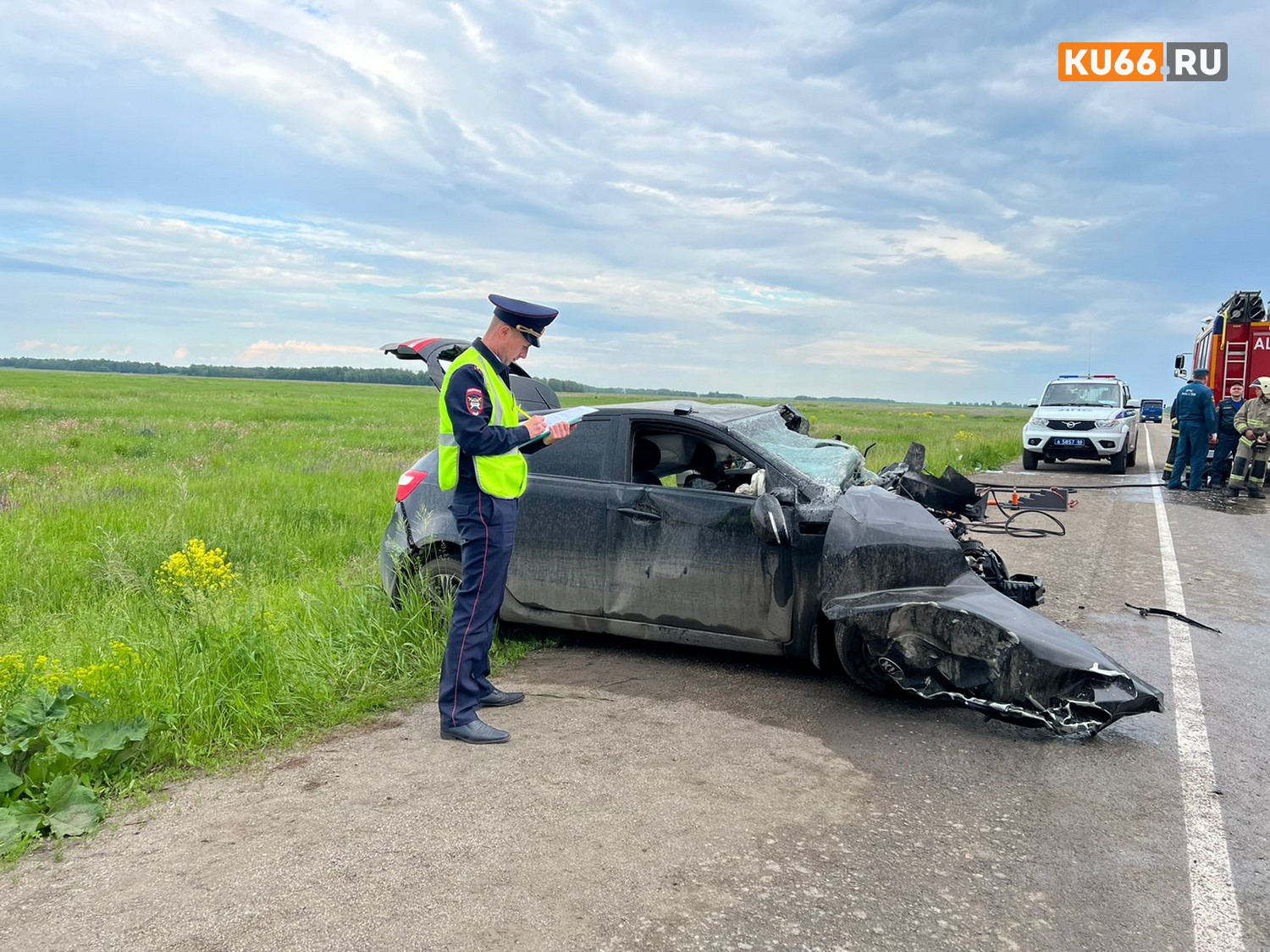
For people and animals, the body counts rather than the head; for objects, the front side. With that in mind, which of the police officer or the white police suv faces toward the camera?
the white police suv

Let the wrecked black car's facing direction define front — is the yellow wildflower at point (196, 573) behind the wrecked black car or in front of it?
behind

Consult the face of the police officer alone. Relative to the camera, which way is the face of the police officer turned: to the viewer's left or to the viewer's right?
to the viewer's right

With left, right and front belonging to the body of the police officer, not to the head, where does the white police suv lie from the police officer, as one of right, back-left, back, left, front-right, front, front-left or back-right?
front-left

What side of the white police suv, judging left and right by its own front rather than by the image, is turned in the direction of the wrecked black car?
front

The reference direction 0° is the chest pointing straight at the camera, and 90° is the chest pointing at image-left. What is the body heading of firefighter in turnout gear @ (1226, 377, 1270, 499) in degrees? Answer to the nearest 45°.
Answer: approximately 45°

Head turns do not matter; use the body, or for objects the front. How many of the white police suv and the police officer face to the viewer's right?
1

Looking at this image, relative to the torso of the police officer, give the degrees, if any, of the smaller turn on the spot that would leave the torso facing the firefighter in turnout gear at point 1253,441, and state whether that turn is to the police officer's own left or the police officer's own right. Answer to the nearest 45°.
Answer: approximately 45° to the police officer's own left

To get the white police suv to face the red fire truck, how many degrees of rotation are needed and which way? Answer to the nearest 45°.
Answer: approximately 45° to its left

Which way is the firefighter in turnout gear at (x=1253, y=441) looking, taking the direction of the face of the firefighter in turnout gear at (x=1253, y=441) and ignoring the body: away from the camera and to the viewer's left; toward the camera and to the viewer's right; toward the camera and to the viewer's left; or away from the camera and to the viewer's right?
toward the camera and to the viewer's left

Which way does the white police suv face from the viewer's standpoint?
toward the camera

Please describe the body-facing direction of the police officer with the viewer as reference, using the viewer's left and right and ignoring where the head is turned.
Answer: facing to the right of the viewer

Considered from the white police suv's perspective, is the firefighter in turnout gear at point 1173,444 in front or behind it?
in front

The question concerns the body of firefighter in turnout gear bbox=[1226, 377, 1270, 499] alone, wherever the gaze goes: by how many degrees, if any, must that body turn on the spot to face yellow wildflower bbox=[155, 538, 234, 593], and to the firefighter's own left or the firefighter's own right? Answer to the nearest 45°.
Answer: approximately 45° to the firefighter's own left
